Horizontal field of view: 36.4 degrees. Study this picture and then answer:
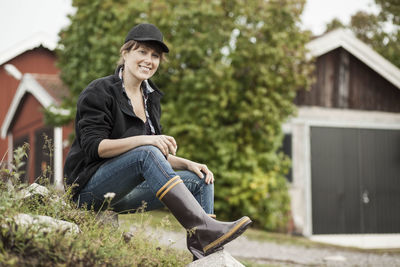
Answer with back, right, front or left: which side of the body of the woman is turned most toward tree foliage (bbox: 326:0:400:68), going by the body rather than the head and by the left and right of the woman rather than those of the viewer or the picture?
left

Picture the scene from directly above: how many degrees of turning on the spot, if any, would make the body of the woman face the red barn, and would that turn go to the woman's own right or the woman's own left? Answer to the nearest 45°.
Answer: approximately 135° to the woman's own left

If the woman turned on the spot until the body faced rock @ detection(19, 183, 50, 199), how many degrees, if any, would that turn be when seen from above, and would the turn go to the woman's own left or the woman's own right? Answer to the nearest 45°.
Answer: approximately 135° to the woman's own right

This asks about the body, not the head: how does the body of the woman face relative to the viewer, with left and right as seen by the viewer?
facing the viewer and to the right of the viewer

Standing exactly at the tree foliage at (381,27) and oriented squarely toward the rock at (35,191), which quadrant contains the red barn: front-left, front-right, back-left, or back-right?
front-right

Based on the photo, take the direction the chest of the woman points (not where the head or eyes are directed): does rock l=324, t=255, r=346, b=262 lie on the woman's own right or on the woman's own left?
on the woman's own left

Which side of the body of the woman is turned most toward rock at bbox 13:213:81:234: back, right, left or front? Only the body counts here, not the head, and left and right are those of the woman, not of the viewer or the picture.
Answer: right

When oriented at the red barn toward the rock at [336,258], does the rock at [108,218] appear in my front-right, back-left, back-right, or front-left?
front-right

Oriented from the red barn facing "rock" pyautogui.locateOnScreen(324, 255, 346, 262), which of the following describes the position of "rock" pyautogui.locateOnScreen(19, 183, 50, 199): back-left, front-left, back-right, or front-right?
front-right
